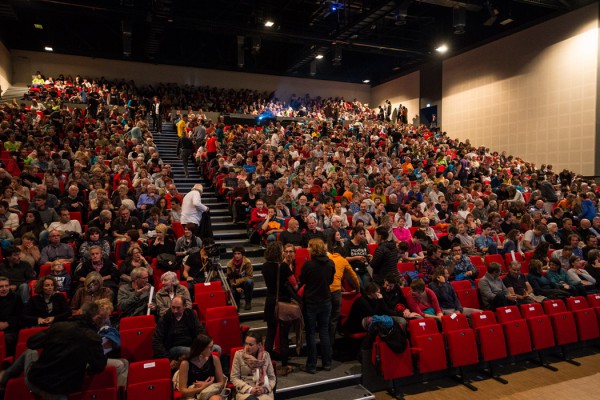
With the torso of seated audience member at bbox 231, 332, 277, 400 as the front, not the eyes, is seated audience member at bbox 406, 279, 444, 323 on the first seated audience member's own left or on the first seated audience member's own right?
on the first seated audience member's own left

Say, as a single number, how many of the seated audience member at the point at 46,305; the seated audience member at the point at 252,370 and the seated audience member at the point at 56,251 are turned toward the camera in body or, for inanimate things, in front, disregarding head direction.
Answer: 3

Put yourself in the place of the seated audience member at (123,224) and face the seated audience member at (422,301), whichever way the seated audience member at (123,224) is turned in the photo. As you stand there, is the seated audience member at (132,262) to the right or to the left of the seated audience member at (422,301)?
right

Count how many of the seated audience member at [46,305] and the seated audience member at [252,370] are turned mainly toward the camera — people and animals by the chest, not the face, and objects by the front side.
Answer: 2

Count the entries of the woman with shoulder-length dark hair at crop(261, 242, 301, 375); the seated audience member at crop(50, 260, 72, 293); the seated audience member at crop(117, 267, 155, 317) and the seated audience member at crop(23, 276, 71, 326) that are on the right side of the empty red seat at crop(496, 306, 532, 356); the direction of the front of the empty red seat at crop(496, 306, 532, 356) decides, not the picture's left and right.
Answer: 4

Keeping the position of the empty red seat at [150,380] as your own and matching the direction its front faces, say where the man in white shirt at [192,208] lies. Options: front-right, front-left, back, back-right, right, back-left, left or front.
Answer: back

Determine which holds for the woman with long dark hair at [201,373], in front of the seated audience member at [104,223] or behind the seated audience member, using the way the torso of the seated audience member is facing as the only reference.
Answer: in front

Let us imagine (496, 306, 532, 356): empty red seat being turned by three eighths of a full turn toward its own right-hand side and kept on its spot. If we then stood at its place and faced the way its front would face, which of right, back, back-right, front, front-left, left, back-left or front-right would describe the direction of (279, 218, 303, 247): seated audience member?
front

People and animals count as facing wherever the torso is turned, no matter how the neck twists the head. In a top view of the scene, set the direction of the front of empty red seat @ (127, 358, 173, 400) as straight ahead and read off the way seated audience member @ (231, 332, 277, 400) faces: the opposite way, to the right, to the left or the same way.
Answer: the same way

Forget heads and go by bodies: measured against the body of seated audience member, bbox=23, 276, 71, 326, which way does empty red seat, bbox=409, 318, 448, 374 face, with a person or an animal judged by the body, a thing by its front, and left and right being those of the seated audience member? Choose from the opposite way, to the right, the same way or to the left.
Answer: the same way

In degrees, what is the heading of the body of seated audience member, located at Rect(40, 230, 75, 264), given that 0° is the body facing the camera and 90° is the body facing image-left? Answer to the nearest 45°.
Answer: approximately 0°

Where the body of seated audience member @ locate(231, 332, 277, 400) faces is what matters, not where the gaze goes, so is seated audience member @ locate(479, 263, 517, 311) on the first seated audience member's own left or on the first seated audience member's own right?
on the first seated audience member's own left

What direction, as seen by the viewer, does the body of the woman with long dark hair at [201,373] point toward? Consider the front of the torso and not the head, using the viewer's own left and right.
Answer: facing the viewer and to the right of the viewer

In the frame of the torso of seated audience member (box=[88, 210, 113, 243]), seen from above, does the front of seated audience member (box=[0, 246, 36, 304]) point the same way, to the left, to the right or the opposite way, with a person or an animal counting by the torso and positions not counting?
the same way

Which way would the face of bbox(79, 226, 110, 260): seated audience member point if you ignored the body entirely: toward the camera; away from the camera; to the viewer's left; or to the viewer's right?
toward the camera

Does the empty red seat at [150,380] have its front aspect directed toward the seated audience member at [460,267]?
no

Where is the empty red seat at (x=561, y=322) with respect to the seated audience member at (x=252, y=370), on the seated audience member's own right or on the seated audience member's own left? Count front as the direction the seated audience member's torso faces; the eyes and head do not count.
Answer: on the seated audience member's own left

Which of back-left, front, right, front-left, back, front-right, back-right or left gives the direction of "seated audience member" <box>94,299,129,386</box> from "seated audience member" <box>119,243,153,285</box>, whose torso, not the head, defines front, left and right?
front-right

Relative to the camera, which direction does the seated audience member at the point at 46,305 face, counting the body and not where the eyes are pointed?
toward the camera

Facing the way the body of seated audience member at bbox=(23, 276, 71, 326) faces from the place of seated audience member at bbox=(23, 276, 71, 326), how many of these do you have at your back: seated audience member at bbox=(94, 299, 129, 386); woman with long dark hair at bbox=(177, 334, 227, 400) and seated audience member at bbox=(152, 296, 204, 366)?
0

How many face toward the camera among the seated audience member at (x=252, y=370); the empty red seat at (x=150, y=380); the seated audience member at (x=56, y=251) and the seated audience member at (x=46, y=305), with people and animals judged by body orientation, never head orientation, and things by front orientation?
4

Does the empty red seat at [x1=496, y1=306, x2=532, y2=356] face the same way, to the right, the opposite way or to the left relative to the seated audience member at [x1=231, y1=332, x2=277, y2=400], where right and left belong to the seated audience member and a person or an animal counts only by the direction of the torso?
the same way
